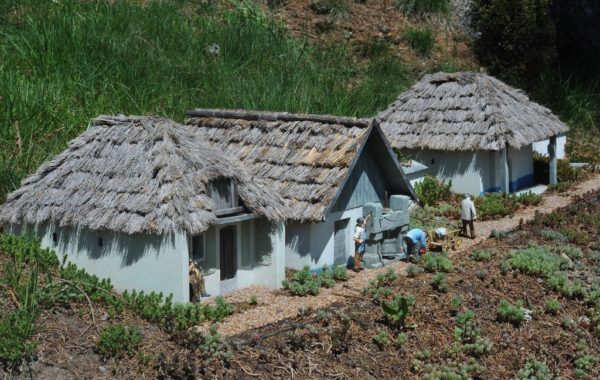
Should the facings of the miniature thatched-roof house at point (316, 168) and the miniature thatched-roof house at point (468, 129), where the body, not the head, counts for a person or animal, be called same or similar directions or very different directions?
same or similar directions

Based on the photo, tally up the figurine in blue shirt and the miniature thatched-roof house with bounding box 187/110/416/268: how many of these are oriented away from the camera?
0

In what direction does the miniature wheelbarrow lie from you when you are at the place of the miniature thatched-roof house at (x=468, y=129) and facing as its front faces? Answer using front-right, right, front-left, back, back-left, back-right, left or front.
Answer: front-right

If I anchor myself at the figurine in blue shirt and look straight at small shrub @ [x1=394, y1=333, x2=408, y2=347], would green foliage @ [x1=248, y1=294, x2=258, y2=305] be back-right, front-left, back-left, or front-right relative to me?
front-right

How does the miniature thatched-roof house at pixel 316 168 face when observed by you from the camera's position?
facing the viewer and to the right of the viewer

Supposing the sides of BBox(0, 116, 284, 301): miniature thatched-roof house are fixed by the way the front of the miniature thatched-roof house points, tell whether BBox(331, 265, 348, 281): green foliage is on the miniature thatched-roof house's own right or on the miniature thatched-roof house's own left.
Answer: on the miniature thatched-roof house's own left

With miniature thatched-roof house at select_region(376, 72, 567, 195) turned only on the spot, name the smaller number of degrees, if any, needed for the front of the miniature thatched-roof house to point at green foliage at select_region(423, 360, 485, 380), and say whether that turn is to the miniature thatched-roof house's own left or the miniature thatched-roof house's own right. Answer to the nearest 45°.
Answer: approximately 45° to the miniature thatched-roof house's own right

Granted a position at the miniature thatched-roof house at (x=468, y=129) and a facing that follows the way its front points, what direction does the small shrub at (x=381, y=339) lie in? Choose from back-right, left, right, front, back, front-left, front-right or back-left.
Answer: front-right

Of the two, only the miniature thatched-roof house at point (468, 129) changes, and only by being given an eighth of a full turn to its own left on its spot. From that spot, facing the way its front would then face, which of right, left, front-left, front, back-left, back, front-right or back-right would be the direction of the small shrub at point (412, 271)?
right
